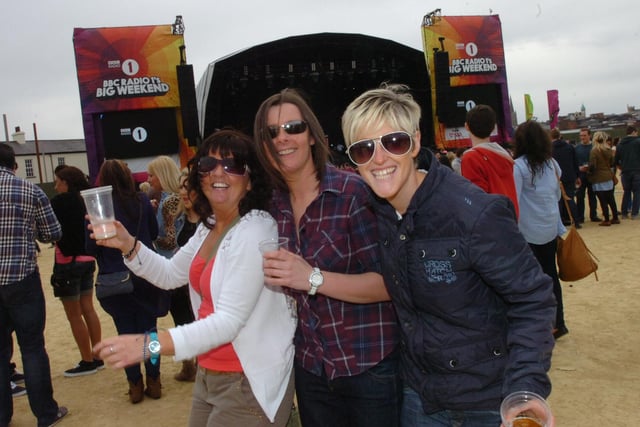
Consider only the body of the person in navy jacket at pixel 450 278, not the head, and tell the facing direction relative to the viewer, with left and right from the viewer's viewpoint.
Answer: facing the viewer and to the left of the viewer

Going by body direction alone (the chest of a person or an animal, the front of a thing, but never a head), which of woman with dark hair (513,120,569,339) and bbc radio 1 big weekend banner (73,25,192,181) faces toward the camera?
the bbc radio 1 big weekend banner

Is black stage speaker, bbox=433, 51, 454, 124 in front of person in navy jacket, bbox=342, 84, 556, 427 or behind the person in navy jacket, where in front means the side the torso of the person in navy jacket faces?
behind

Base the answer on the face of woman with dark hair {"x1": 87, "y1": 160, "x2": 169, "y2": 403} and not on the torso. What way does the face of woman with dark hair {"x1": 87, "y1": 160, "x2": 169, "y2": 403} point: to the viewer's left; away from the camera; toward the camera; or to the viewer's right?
away from the camera

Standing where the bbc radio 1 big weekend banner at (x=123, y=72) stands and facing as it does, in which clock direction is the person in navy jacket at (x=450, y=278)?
The person in navy jacket is roughly at 12 o'clock from the bbc radio 1 big weekend banner.

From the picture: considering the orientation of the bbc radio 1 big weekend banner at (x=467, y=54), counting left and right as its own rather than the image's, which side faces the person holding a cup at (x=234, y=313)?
front

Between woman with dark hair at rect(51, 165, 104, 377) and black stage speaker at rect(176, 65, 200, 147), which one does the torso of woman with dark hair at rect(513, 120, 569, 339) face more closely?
the black stage speaker

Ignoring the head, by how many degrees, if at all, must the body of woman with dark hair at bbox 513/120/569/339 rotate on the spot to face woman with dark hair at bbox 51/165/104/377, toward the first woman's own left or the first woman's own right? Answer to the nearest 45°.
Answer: approximately 90° to the first woman's own left

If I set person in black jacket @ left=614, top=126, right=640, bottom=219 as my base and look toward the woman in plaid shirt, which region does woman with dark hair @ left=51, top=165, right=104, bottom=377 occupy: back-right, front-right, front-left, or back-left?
front-right

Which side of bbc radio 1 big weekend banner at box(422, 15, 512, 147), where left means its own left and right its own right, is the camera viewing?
front

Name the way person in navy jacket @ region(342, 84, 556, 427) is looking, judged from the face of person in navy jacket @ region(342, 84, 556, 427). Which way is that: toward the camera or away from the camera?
toward the camera

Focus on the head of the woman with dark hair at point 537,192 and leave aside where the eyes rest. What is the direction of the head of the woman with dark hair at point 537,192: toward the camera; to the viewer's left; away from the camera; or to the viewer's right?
away from the camera

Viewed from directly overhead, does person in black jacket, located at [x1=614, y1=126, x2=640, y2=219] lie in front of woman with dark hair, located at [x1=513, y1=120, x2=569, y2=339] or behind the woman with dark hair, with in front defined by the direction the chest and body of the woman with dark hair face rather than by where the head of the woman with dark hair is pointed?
in front

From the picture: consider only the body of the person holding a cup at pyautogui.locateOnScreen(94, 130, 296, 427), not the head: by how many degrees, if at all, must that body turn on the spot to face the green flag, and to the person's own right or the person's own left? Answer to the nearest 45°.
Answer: approximately 180°

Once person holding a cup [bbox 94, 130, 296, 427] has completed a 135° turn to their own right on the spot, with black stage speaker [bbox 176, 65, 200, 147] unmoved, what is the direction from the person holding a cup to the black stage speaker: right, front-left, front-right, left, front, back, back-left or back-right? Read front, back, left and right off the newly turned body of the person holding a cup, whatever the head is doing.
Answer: front

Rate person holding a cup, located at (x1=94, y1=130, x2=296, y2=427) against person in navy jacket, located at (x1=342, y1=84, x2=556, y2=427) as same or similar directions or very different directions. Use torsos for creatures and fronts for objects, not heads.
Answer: same or similar directions

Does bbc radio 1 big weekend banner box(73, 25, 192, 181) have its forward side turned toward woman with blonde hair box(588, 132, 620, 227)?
no

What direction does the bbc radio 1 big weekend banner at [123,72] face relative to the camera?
toward the camera

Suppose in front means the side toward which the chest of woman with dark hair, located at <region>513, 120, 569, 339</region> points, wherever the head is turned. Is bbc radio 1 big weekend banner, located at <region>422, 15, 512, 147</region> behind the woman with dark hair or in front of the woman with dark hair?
in front

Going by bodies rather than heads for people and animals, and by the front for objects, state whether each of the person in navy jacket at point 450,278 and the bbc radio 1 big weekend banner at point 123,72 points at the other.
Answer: no
